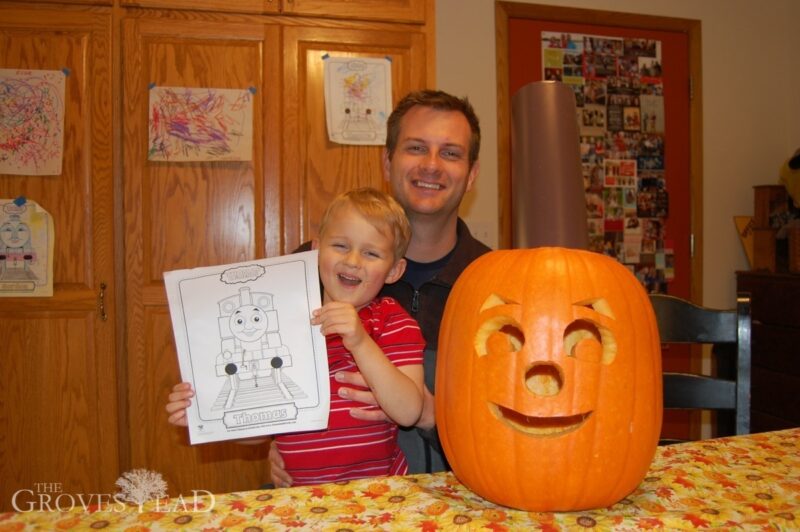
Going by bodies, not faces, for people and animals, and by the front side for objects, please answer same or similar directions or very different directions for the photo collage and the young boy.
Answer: same or similar directions

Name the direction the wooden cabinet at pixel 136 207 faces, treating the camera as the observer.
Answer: facing the viewer

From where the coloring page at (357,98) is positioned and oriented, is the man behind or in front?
in front

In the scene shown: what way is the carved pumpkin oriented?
toward the camera

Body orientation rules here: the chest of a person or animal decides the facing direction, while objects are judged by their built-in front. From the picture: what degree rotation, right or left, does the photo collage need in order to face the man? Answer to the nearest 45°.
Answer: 0° — it already faces them

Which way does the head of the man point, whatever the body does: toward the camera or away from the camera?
toward the camera

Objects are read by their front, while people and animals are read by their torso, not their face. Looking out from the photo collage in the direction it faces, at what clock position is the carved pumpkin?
The carved pumpkin is roughly at 12 o'clock from the photo collage.

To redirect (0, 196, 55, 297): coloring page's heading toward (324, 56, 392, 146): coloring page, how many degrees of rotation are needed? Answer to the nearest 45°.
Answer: approximately 90° to its left

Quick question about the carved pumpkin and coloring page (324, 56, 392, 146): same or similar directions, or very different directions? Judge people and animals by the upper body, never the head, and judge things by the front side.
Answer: same or similar directions

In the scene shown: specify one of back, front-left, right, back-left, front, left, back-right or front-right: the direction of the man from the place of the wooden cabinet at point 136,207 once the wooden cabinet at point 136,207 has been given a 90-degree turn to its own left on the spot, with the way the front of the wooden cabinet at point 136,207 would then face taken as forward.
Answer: front-right

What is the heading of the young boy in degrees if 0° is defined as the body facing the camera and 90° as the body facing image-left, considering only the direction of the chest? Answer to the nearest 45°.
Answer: approximately 0°

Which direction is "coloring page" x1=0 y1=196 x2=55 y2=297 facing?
toward the camera
